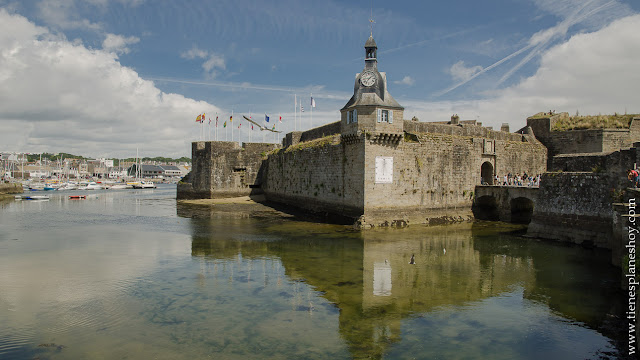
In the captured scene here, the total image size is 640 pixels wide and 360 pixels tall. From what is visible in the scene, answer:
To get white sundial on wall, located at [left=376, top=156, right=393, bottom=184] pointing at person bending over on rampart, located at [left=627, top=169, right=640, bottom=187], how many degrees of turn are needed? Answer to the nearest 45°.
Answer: approximately 45° to its left

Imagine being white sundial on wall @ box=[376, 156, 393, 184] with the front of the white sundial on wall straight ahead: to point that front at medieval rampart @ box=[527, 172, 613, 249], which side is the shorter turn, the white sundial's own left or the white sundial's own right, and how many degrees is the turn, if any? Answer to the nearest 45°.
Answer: approximately 45° to the white sundial's own left

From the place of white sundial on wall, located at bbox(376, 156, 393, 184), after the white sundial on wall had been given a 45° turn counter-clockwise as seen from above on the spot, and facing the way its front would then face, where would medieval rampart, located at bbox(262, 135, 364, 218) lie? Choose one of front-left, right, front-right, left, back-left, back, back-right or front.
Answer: back

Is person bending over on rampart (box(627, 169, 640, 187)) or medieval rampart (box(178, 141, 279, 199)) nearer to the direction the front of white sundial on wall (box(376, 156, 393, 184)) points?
the person bending over on rampart

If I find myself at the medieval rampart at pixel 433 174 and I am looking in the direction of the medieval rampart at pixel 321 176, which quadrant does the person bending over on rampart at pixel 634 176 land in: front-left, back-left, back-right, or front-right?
back-left

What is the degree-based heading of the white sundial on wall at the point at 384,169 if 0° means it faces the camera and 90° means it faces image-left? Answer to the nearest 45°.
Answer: approximately 0°

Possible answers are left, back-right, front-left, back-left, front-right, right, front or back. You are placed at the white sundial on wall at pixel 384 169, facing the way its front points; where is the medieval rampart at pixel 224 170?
back-right
